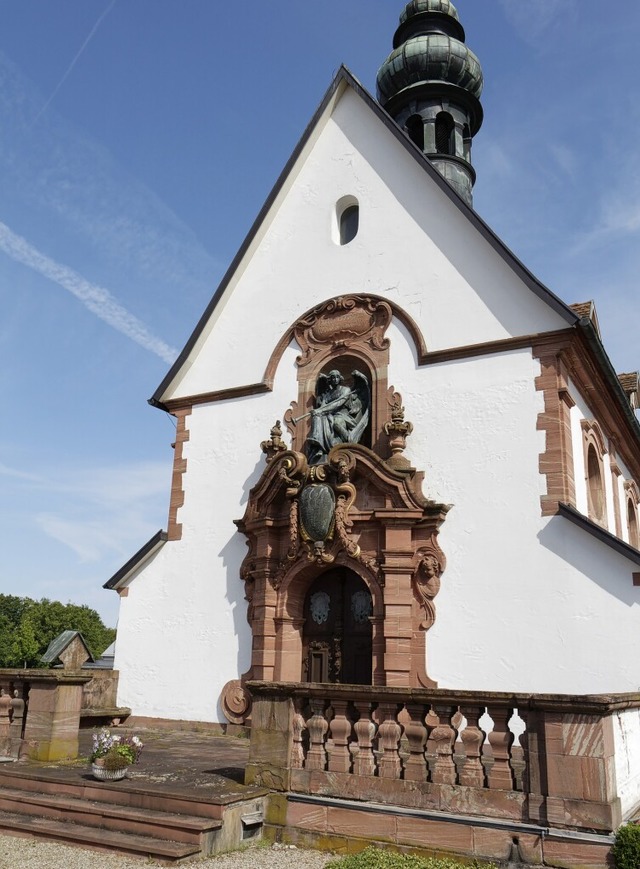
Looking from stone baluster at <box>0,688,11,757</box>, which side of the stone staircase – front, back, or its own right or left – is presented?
right

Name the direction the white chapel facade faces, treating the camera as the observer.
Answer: facing the viewer and to the left of the viewer

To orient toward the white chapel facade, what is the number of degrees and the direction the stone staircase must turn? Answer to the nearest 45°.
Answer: approximately 180°

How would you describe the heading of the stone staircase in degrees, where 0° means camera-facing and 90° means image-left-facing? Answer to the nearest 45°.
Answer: approximately 45°

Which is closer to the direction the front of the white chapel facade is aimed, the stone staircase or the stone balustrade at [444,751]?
the stone staircase

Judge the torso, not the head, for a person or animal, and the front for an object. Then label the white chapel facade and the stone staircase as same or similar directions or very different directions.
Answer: same or similar directions

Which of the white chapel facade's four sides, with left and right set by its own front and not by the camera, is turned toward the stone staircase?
front

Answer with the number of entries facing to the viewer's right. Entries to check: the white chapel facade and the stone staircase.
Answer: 0

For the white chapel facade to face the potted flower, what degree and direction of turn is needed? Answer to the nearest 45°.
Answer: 0° — it already faces it
